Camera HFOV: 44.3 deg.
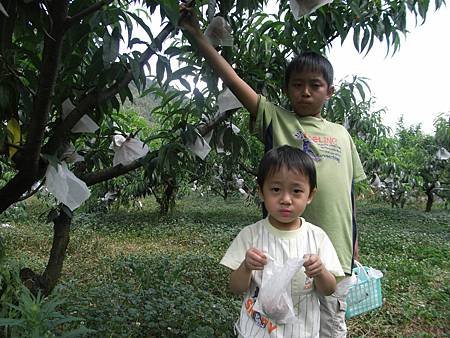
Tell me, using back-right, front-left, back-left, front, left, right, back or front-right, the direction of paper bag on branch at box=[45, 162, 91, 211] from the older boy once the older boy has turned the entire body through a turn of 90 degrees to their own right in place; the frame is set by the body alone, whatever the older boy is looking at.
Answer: front

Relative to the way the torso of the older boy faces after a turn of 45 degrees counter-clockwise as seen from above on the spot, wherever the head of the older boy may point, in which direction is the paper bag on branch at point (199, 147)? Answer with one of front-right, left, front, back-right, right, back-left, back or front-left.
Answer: back

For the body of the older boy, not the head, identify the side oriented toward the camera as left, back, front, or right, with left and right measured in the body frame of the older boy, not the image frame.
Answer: front

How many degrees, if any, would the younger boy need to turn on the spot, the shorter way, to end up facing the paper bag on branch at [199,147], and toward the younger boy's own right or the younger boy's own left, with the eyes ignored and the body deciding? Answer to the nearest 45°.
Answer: approximately 135° to the younger boy's own right

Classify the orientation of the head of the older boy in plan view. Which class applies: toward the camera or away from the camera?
toward the camera

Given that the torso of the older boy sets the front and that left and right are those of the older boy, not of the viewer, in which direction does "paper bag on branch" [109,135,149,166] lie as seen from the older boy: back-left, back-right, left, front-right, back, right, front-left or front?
back-right

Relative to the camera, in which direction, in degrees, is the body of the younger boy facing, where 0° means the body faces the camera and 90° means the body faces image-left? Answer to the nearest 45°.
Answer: approximately 0°

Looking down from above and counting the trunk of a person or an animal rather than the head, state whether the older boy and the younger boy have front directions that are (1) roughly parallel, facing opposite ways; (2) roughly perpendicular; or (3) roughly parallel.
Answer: roughly parallel

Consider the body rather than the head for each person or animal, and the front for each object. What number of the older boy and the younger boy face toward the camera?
2

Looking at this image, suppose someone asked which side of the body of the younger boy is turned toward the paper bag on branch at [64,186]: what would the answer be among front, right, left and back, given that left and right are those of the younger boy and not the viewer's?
right
